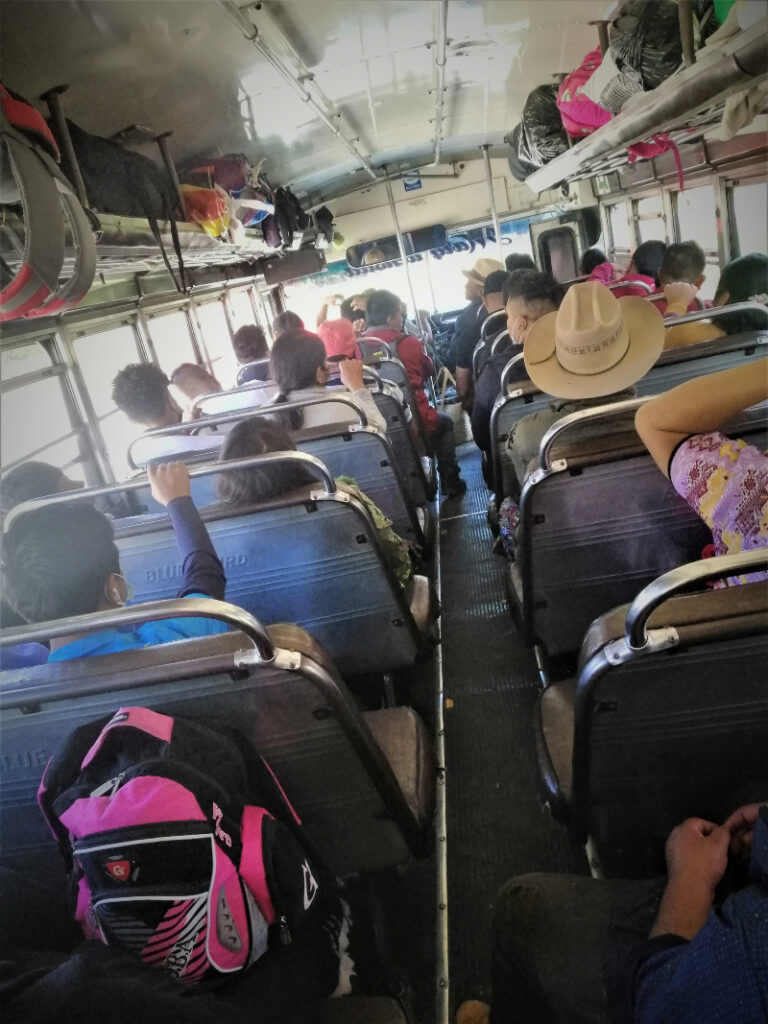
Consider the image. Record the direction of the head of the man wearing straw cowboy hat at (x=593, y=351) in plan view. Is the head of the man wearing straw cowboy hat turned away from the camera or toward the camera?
away from the camera

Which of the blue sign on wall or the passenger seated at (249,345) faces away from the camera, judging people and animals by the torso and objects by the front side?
the passenger seated

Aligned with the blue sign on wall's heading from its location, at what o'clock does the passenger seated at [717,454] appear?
The passenger seated is roughly at 12 o'clock from the blue sign on wall.

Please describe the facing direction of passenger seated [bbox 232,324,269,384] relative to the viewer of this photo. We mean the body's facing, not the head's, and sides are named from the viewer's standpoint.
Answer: facing away from the viewer

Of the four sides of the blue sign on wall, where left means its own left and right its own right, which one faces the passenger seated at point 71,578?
front

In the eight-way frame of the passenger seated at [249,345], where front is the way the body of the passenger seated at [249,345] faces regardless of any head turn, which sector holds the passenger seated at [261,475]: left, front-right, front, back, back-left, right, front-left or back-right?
back

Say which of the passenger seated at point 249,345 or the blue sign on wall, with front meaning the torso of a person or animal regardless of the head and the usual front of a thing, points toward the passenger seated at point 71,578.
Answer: the blue sign on wall

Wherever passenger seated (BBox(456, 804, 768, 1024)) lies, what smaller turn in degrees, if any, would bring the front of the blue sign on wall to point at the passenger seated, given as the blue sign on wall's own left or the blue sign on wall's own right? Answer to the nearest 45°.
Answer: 0° — it already faces them

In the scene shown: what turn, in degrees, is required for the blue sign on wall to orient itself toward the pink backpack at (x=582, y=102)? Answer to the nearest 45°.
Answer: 0° — it already faces it

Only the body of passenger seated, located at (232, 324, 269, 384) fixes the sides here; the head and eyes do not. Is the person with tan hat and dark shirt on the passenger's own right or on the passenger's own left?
on the passenger's own right

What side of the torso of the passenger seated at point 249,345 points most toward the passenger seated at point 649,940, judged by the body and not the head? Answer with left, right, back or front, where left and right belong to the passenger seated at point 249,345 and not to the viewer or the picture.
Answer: back

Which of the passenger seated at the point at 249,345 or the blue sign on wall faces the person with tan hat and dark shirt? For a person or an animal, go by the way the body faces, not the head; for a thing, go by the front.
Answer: the blue sign on wall

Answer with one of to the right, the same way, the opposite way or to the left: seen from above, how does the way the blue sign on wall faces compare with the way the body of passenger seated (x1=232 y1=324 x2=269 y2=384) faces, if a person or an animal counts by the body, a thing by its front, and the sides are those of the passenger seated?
the opposite way
